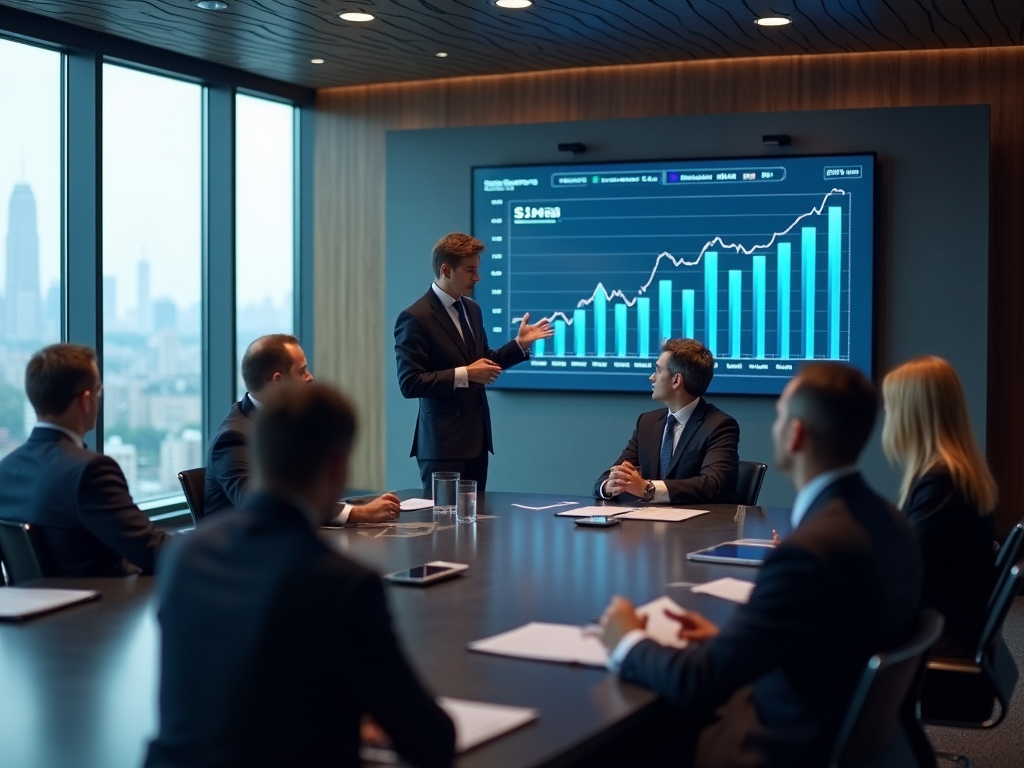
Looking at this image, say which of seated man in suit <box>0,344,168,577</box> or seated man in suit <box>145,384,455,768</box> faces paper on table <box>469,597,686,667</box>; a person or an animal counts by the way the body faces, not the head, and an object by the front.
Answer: seated man in suit <box>145,384,455,768</box>

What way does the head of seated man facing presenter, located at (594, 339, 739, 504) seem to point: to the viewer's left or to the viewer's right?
to the viewer's left

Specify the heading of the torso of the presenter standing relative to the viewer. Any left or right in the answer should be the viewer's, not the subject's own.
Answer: facing the viewer and to the right of the viewer

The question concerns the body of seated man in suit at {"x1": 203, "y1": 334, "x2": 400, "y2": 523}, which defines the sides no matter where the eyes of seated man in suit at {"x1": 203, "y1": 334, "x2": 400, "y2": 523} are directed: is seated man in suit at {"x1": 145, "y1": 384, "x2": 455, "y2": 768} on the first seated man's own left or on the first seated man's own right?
on the first seated man's own right

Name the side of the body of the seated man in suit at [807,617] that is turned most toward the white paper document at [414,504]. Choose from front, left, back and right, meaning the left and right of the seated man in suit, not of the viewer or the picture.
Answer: front

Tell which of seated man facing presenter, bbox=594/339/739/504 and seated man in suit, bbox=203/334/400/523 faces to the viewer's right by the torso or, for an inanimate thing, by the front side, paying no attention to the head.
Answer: the seated man in suit

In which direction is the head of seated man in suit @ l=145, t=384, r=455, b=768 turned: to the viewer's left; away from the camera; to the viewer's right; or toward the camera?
away from the camera

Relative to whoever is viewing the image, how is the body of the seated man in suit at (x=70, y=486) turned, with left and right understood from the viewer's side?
facing away from the viewer and to the right of the viewer

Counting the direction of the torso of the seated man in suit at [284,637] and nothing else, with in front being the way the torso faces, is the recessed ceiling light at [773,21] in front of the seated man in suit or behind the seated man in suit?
in front

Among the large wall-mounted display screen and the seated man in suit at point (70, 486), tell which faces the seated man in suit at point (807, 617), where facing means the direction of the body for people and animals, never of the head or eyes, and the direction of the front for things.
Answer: the large wall-mounted display screen

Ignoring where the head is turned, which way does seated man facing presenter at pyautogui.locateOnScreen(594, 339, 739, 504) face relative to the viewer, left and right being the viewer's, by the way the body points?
facing the viewer and to the left of the viewer

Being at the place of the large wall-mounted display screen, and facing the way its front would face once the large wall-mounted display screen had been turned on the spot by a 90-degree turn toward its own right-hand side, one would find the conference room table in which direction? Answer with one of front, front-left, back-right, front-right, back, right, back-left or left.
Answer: left

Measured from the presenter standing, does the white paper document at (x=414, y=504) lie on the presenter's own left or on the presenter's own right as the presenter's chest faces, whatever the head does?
on the presenter's own right

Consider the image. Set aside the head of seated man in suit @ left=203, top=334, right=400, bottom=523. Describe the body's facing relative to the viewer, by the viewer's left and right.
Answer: facing to the right of the viewer

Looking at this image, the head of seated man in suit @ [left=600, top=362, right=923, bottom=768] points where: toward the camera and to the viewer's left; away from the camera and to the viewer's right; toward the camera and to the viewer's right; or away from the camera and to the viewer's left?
away from the camera and to the viewer's left

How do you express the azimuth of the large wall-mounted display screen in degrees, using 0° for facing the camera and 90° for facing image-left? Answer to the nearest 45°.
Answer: approximately 0°
